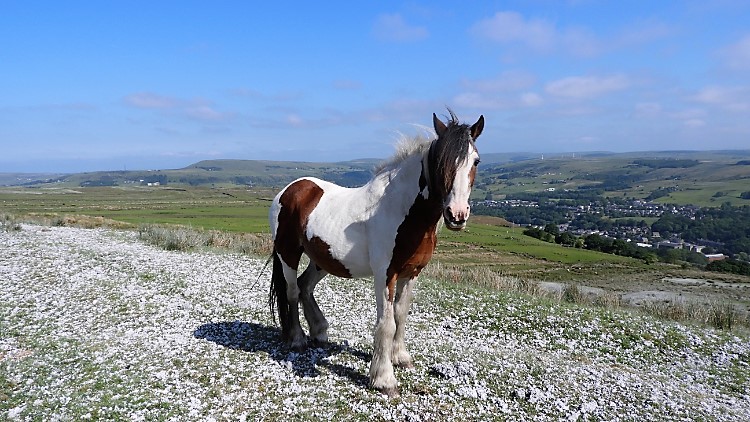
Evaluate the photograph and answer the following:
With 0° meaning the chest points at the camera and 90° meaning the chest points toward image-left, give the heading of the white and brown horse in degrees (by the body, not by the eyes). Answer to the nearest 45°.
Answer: approximately 315°
